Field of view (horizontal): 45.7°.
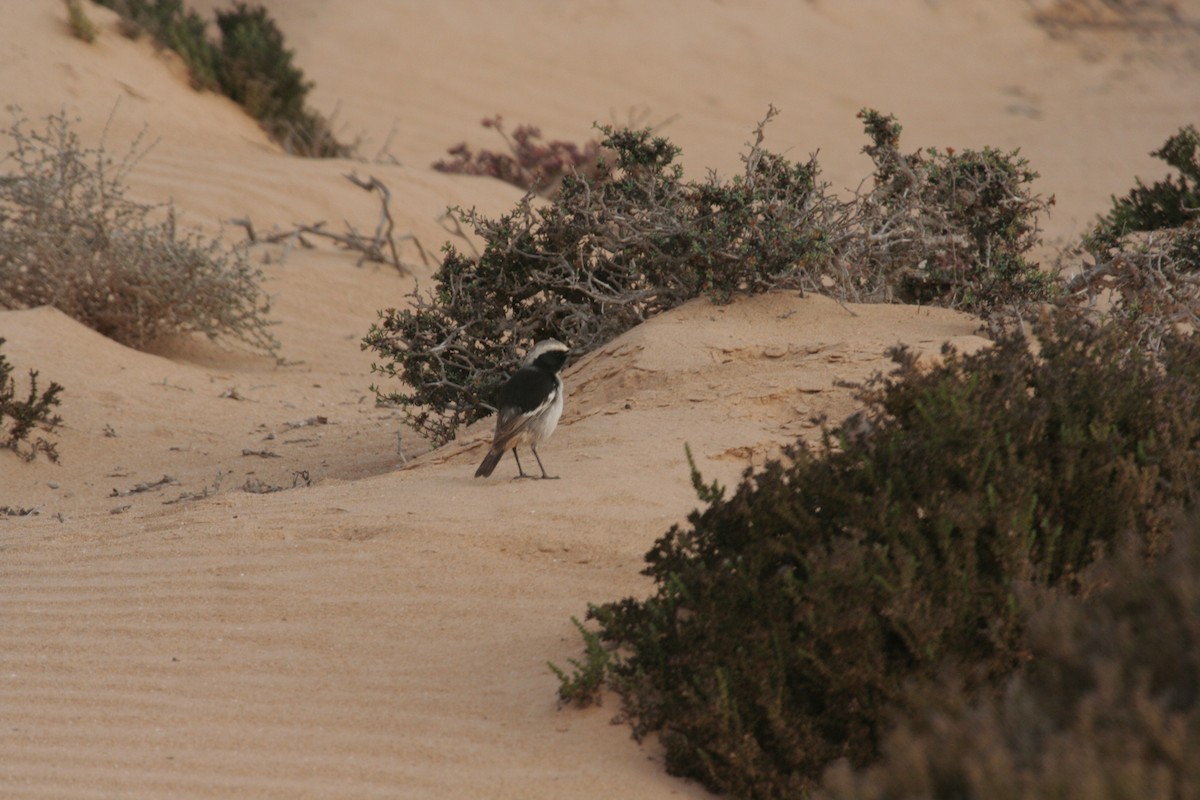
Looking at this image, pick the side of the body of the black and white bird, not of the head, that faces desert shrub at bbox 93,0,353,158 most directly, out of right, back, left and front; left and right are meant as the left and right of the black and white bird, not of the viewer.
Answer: left

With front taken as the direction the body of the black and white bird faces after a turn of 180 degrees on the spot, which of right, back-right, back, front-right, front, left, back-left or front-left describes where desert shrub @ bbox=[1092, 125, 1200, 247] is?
back-right

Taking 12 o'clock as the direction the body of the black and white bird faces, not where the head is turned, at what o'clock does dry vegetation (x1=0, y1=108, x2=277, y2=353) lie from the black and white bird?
The dry vegetation is roughly at 8 o'clock from the black and white bird.

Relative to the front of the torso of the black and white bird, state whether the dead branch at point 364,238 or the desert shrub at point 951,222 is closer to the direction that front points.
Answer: the desert shrub

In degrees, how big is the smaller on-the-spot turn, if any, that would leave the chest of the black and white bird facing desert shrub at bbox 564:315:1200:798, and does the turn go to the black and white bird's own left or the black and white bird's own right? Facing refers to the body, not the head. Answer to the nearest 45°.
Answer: approximately 45° to the black and white bird's own right

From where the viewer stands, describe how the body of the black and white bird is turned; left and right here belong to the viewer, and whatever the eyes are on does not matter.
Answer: facing to the right of the viewer

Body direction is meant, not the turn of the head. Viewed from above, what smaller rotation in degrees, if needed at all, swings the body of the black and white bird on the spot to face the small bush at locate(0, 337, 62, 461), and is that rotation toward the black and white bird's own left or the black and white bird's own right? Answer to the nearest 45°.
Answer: approximately 135° to the black and white bird's own left

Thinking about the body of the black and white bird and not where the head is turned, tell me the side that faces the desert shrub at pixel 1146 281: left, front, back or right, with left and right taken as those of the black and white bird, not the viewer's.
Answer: front

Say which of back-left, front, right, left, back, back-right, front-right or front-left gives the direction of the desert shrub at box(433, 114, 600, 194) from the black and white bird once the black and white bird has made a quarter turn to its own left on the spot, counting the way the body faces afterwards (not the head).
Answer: front

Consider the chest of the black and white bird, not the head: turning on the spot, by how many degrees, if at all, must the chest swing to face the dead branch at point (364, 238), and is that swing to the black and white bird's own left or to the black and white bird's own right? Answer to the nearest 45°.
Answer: approximately 90° to the black and white bird's own left

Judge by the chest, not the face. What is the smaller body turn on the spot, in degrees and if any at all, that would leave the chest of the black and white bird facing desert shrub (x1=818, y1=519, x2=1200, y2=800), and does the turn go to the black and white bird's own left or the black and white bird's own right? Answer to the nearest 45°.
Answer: approximately 90° to the black and white bird's own right
